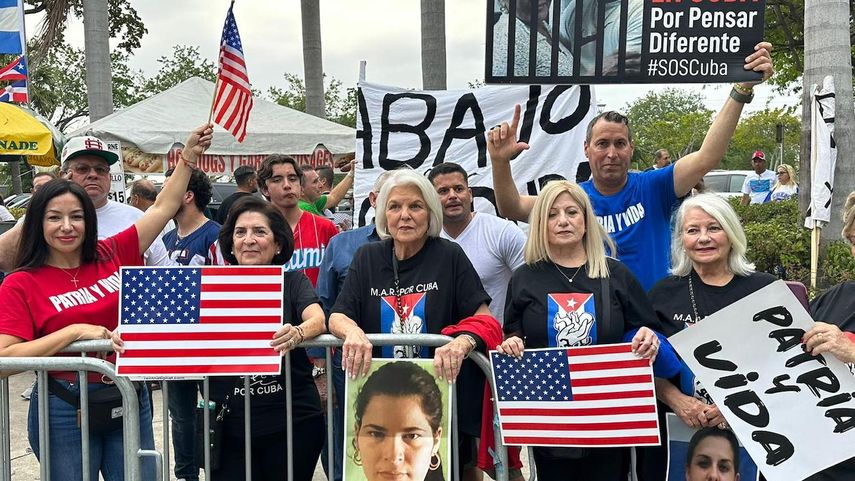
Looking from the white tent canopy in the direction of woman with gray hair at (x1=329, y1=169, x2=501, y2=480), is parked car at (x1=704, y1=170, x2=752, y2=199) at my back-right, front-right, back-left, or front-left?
back-left

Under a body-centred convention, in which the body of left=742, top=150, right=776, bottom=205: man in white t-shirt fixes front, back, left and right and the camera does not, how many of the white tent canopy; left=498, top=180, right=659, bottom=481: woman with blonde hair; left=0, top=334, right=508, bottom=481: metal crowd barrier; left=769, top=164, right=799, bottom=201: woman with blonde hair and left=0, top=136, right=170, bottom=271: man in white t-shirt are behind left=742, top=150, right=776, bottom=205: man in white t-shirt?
0

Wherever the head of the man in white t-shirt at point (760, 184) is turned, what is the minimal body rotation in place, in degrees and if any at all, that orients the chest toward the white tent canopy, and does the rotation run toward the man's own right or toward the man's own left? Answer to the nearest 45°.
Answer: approximately 45° to the man's own right

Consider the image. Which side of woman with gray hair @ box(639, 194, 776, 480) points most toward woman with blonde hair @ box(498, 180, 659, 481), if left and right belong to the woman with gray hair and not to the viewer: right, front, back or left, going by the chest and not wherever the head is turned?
right

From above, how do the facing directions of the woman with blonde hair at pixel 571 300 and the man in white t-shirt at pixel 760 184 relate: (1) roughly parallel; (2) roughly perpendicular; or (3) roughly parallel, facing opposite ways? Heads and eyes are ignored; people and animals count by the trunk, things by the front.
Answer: roughly parallel

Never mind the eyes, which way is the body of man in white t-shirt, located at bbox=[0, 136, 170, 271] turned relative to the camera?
toward the camera

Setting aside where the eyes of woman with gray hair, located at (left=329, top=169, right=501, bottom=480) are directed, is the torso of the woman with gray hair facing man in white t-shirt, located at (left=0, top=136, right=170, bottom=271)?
no

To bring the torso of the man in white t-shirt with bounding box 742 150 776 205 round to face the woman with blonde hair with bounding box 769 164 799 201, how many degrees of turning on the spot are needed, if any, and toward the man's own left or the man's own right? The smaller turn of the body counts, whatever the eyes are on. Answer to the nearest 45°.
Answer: approximately 45° to the man's own left

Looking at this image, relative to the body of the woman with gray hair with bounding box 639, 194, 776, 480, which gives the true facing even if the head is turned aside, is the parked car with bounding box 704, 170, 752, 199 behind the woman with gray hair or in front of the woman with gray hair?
behind

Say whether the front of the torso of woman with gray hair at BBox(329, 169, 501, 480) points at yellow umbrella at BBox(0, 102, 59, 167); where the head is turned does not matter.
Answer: no

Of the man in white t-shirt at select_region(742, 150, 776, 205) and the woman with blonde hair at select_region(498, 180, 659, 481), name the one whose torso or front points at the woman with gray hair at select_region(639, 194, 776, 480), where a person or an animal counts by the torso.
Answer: the man in white t-shirt

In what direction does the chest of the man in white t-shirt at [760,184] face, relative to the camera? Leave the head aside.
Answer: toward the camera
